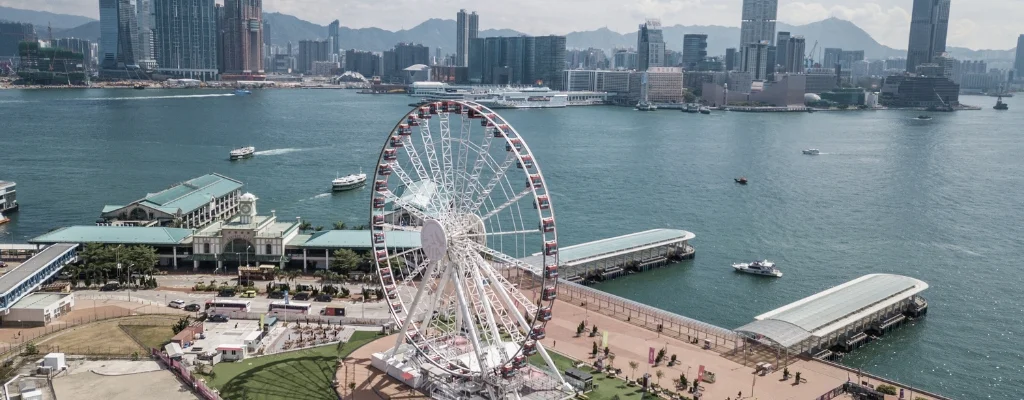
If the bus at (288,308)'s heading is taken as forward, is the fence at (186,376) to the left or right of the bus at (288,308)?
on its left

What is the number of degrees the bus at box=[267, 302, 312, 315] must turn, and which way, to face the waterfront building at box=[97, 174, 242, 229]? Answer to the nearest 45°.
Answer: approximately 45° to its right

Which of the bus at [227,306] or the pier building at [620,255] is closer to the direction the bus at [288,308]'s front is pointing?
the pier building

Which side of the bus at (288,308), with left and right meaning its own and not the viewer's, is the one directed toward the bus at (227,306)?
front

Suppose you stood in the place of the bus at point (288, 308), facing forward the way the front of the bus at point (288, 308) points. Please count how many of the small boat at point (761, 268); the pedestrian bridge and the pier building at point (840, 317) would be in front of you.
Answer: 1
